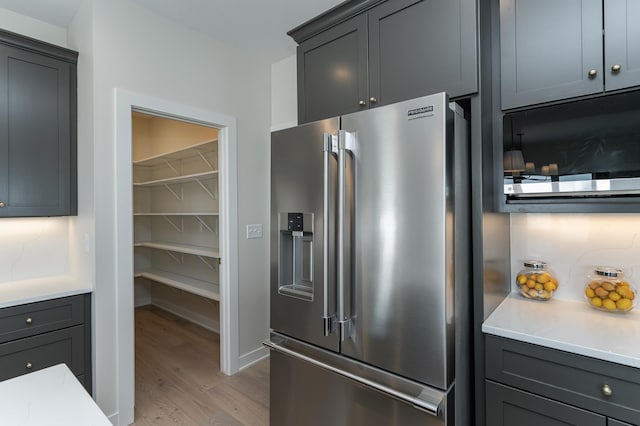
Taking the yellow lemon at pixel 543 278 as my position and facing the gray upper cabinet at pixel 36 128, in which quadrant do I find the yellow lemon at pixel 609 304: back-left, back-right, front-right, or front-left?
back-left

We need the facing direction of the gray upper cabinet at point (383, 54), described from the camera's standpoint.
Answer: facing the viewer and to the left of the viewer

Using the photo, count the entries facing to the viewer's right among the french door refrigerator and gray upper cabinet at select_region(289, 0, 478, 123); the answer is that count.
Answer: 0

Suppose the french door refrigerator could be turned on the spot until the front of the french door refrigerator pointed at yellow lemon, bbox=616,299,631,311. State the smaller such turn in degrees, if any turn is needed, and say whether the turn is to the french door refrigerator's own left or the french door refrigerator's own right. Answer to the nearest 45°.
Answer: approximately 135° to the french door refrigerator's own left

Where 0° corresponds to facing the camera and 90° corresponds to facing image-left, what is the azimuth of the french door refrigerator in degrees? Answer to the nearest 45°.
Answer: approximately 45°
